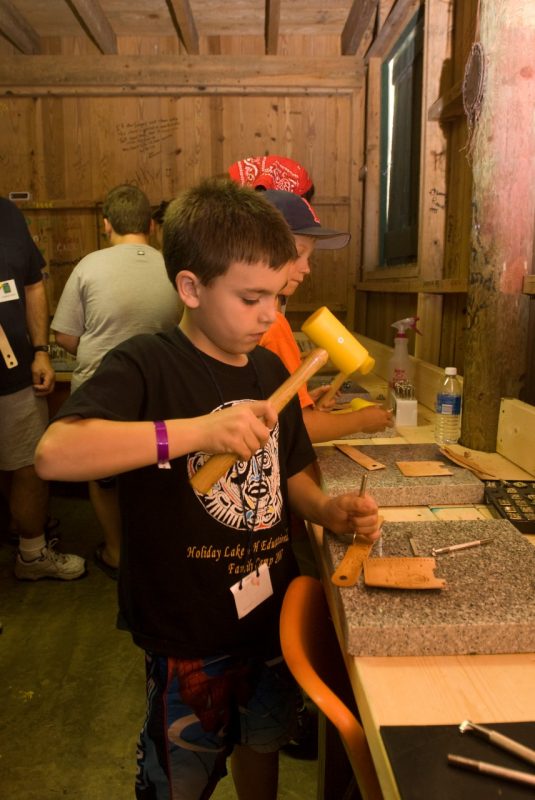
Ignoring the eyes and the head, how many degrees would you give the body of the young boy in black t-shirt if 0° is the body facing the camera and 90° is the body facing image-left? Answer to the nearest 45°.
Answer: approximately 315°

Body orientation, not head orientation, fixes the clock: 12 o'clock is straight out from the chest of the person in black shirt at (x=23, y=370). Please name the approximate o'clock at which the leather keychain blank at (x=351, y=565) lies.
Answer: The leather keychain blank is roughly at 1 o'clock from the person in black shirt.

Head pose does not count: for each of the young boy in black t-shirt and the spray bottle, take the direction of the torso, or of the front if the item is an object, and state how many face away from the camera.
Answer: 0

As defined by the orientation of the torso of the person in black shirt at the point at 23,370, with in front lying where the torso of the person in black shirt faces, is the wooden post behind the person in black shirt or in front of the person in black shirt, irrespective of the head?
in front

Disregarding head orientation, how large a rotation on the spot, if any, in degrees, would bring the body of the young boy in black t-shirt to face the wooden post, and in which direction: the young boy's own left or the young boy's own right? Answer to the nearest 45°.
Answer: approximately 90° to the young boy's own left

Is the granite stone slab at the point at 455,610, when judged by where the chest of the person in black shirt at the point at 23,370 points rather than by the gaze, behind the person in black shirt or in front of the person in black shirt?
in front

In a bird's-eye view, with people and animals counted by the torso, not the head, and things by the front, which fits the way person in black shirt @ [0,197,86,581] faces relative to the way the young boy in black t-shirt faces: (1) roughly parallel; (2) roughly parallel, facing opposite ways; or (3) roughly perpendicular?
roughly parallel

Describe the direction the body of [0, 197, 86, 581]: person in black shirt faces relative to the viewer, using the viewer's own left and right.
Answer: facing the viewer and to the right of the viewer
